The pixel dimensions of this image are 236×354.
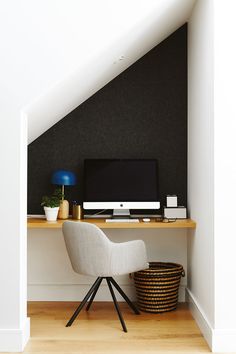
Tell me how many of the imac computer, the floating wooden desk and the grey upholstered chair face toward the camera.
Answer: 2

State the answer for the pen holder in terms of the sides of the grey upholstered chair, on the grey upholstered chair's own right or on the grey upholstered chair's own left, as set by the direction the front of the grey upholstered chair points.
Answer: on the grey upholstered chair's own left

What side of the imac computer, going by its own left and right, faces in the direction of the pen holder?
right

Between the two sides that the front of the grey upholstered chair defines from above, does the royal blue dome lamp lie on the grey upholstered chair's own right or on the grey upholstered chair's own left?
on the grey upholstered chair's own left

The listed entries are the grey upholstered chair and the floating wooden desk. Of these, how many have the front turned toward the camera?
1

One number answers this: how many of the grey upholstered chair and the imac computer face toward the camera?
1

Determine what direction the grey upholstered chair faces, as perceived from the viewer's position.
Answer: facing away from the viewer and to the right of the viewer

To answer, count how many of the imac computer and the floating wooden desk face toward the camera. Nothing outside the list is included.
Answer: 2

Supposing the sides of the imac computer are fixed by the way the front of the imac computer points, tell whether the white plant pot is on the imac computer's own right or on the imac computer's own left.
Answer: on the imac computer's own right

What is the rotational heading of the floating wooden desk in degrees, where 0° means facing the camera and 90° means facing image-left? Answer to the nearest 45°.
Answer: approximately 0°

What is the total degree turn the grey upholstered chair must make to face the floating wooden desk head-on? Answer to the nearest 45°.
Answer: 0° — it already faces it

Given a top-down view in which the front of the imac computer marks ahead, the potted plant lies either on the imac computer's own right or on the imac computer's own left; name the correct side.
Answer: on the imac computer's own right
